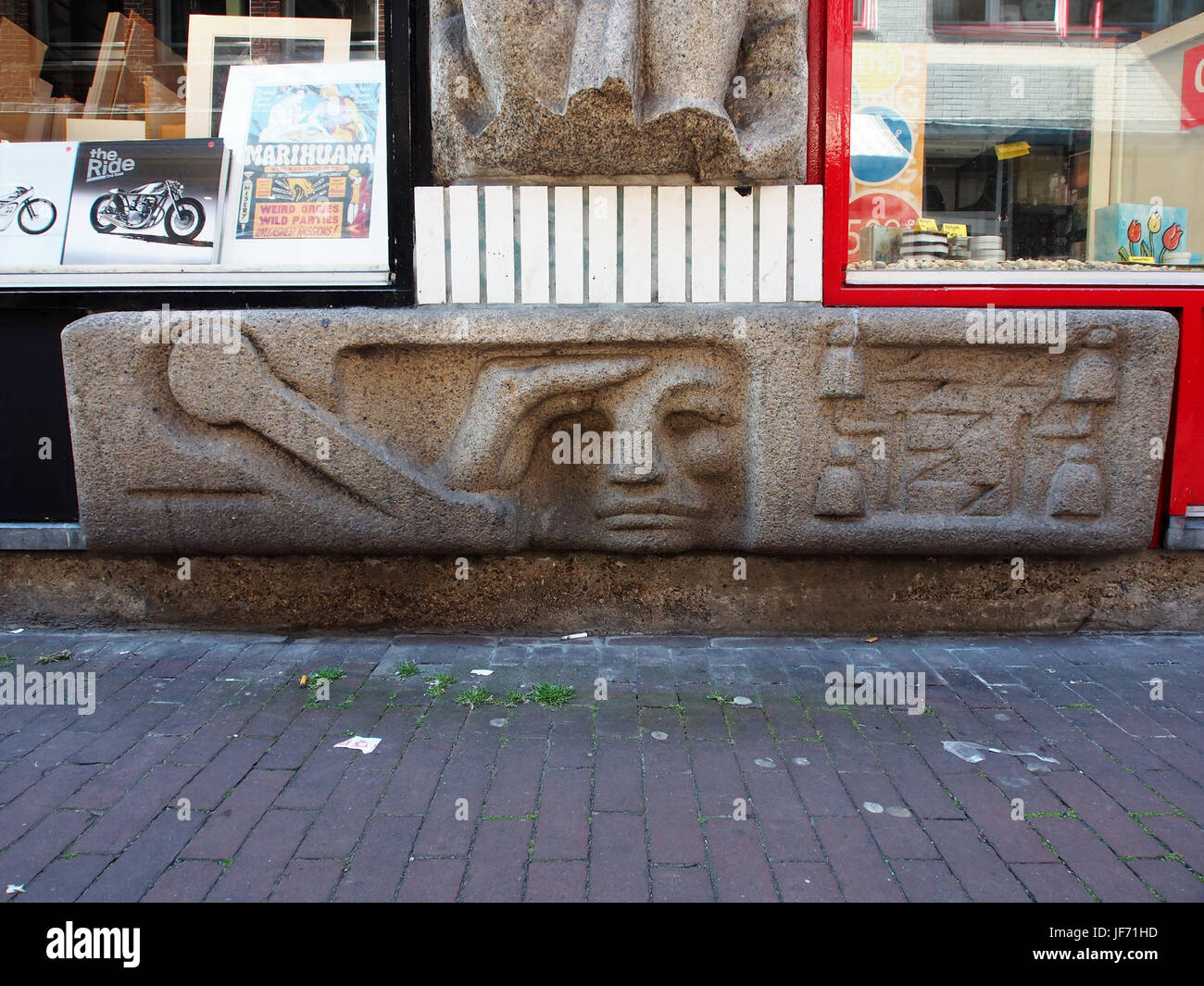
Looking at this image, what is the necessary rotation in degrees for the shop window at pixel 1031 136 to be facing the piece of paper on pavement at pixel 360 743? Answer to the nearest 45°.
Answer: approximately 45° to its right

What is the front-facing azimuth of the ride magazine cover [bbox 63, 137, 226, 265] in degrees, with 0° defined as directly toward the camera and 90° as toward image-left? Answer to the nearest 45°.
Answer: approximately 0°

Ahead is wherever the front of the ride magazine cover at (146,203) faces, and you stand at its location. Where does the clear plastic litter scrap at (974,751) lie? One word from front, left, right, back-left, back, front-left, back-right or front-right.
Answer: front-left

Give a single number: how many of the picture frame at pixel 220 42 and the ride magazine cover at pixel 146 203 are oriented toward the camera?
2

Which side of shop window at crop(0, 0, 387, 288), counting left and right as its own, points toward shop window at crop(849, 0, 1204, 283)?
left

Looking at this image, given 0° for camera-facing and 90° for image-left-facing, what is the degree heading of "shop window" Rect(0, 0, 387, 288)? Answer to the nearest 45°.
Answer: approximately 0°
